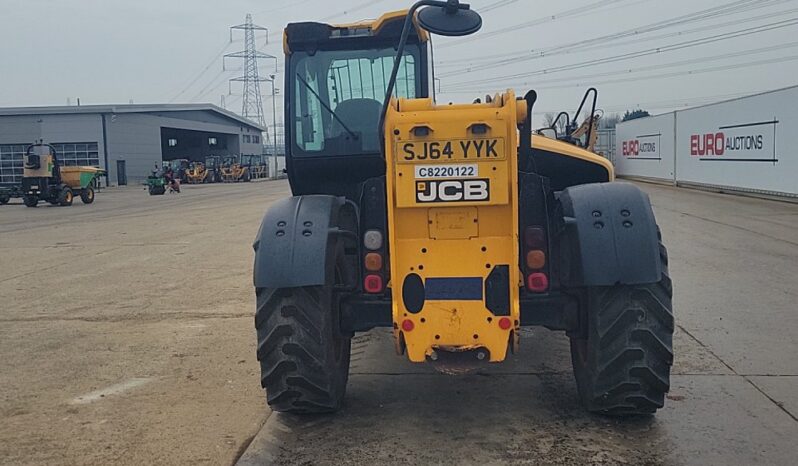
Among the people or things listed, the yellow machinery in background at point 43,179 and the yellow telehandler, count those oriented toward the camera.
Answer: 0

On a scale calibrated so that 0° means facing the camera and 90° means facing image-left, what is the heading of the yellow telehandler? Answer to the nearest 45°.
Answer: approximately 180°

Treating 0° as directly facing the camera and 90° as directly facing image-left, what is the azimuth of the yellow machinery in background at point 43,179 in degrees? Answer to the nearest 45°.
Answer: approximately 225°

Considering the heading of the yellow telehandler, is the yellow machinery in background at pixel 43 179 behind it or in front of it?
in front

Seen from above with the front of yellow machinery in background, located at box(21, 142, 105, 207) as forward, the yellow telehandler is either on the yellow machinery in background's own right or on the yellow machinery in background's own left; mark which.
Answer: on the yellow machinery in background's own right
